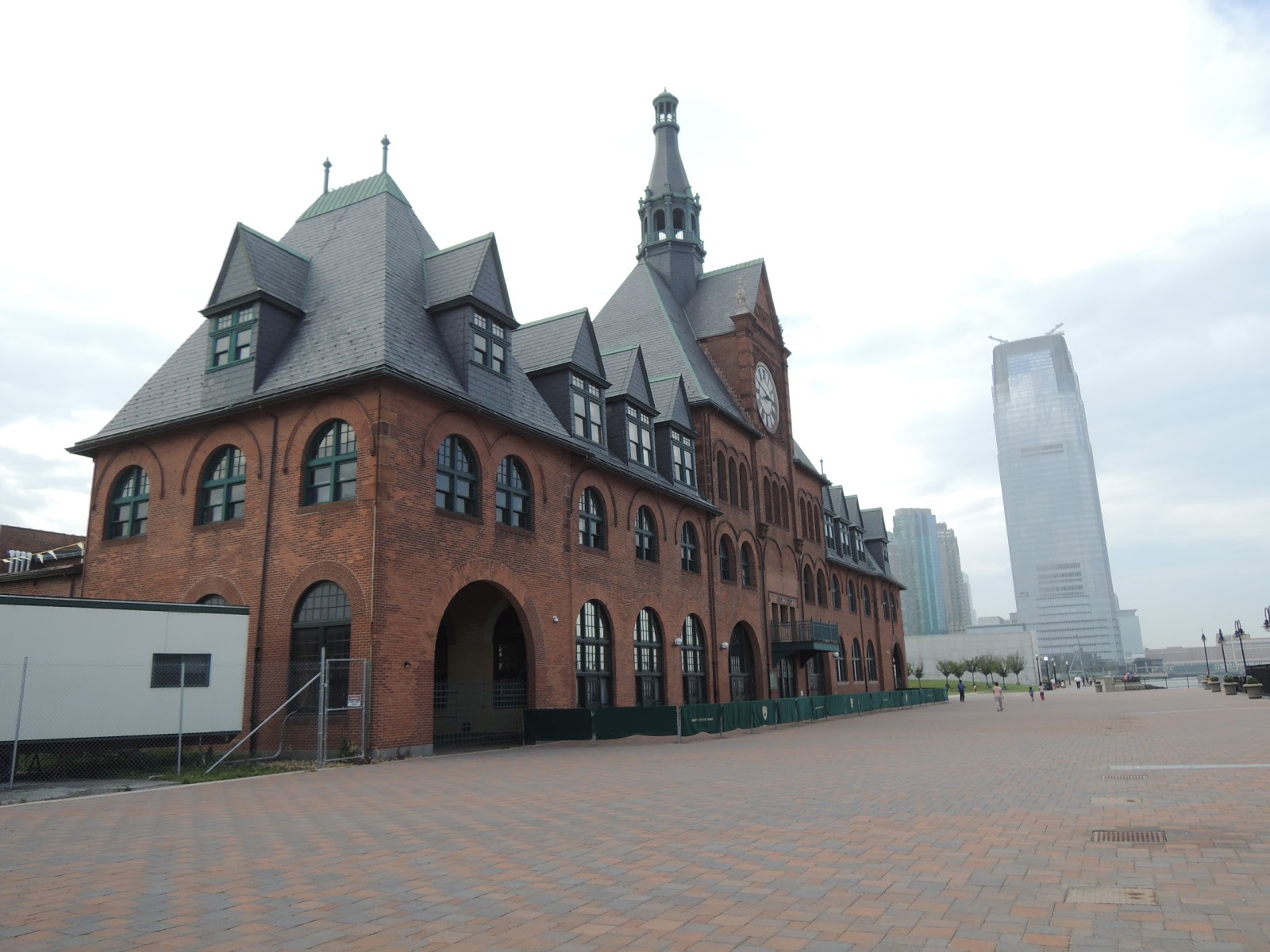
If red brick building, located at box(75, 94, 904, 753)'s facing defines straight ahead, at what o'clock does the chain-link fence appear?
The chain-link fence is roughly at 3 o'clock from the red brick building.

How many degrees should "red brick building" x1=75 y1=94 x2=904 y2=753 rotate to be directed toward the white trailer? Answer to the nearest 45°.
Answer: approximately 90° to its right

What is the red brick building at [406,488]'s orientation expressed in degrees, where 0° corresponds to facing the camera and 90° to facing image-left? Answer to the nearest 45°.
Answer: approximately 315°
